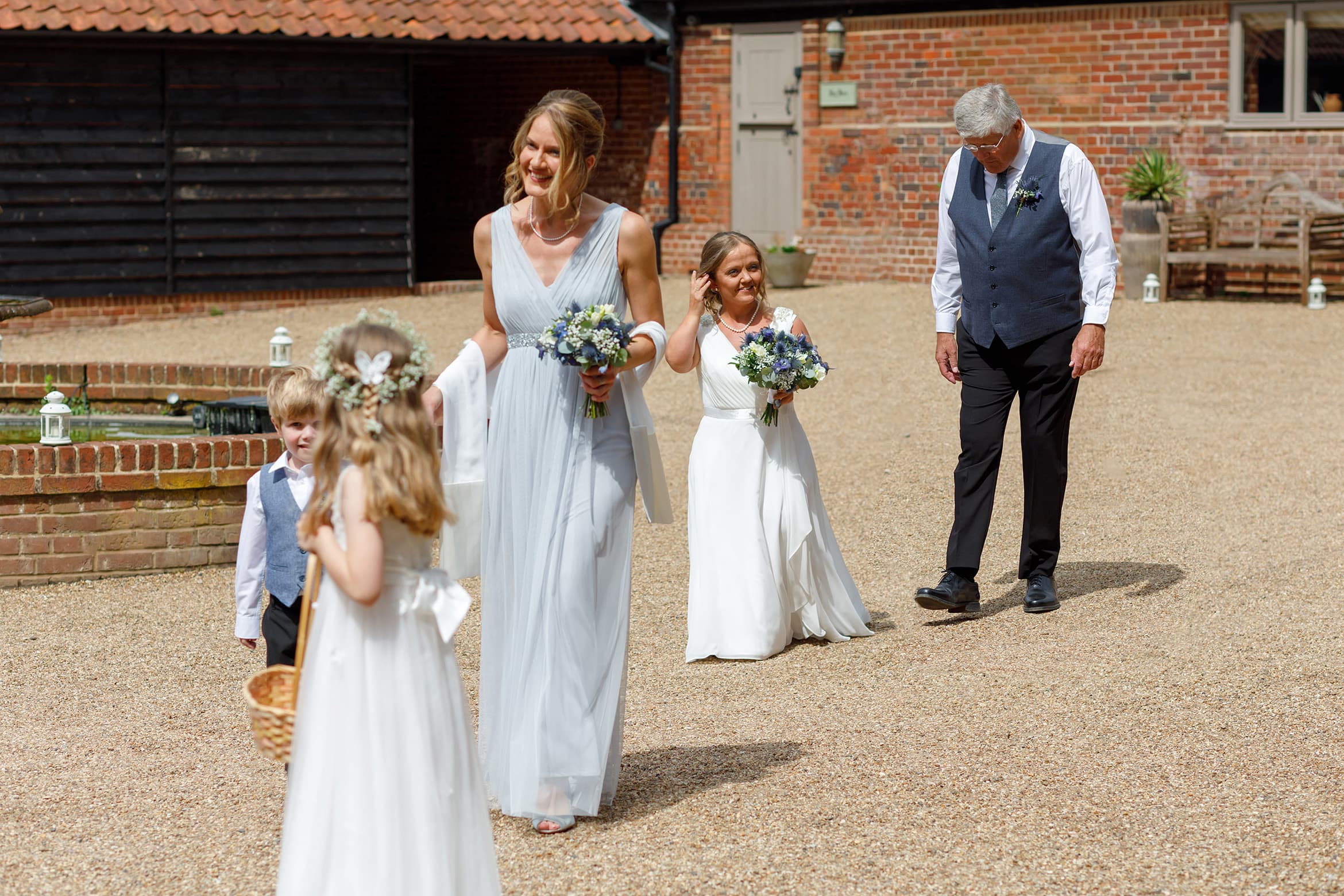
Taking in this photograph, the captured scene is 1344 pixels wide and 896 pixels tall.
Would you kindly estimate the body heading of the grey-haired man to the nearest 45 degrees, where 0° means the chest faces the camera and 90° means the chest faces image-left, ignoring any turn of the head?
approximately 45°

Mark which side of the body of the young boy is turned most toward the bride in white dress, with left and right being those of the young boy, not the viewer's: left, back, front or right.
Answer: left

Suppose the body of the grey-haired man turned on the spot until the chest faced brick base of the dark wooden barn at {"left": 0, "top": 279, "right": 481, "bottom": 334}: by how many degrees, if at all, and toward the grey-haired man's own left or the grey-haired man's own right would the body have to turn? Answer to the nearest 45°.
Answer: approximately 90° to the grey-haired man's own right

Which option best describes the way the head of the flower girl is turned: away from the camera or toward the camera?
away from the camera

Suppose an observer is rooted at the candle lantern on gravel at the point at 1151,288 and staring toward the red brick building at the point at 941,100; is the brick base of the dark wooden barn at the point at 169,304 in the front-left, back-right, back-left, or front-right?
front-left

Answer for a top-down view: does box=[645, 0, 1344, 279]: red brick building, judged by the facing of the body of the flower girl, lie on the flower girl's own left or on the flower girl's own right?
on the flower girl's own right

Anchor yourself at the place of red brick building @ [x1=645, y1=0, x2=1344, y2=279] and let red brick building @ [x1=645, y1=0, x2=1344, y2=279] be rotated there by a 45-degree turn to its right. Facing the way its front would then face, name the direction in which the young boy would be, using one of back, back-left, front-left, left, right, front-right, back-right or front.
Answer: front-left

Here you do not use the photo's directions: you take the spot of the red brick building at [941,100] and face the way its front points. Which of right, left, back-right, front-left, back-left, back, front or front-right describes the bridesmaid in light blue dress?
front

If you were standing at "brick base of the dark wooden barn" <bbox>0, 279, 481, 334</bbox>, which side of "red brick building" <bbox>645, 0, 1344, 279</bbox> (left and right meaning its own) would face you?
right

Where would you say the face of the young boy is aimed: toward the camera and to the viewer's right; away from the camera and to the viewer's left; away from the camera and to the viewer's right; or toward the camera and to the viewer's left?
toward the camera and to the viewer's right

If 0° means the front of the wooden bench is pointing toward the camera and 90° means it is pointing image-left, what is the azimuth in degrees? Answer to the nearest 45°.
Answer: approximately 45°

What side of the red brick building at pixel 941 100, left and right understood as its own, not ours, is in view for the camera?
front

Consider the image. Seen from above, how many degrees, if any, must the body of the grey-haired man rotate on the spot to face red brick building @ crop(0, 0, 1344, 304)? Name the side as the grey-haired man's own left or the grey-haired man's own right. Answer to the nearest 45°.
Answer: approximately 135° to the grey-haired man's own right
